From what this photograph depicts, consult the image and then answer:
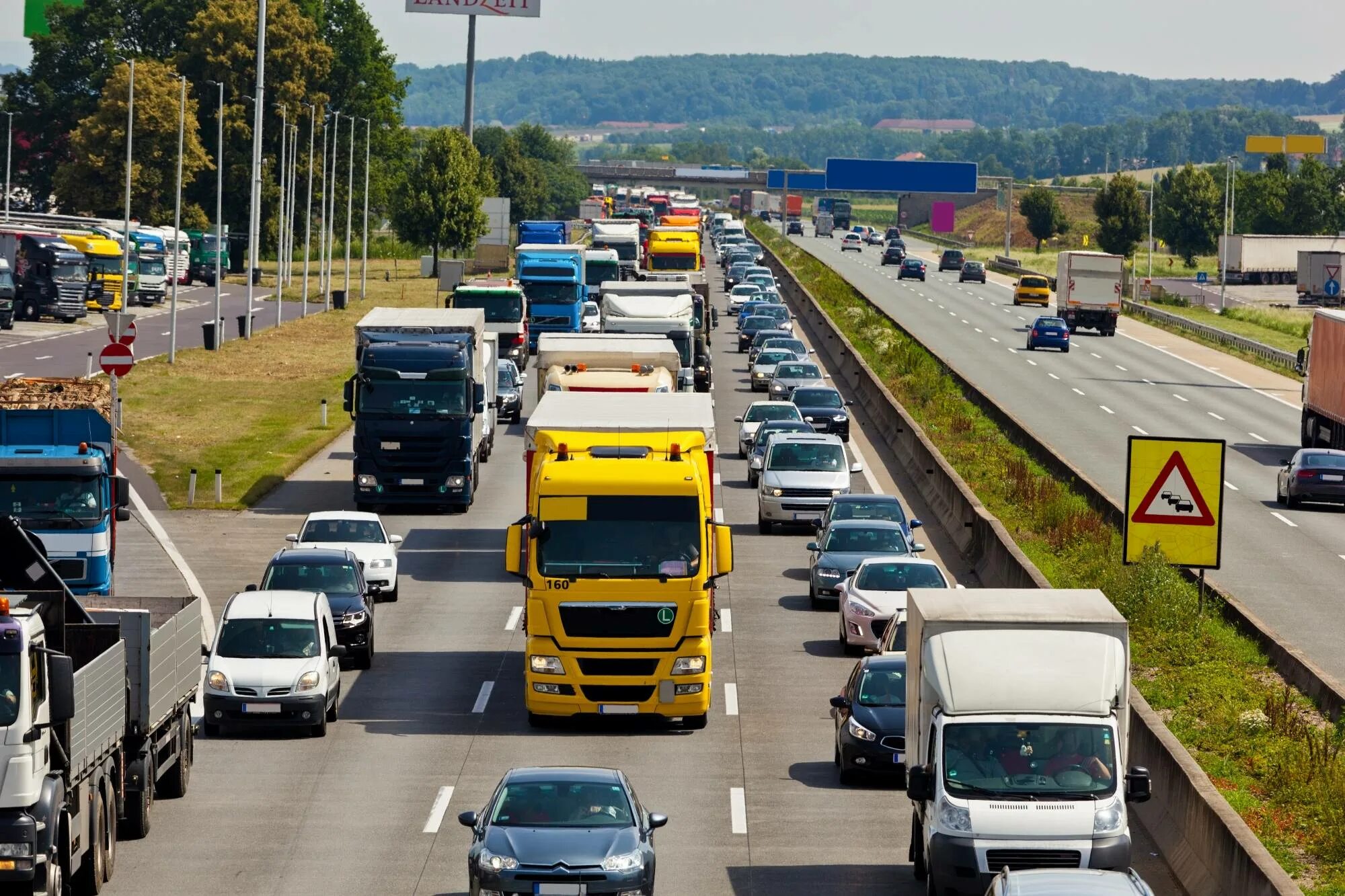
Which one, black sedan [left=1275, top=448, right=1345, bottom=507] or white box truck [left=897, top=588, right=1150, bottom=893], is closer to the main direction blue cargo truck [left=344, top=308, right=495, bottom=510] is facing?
the white box truck

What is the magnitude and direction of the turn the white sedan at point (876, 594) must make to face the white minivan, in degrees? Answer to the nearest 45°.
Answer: approximately 45° to its right

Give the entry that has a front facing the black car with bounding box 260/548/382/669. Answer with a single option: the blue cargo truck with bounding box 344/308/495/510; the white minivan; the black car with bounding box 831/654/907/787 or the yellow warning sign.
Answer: the blue cargo truck

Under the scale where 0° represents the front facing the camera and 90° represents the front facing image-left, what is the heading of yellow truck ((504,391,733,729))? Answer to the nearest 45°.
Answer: approximately 0°

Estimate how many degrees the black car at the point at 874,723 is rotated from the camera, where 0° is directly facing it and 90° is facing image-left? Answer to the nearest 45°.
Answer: approximately 0°

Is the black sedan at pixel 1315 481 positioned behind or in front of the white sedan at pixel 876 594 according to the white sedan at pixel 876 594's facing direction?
behind

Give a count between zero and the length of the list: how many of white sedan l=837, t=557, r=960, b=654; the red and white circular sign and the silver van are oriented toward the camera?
3

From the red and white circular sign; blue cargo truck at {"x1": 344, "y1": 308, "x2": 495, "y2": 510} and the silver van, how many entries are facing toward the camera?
3

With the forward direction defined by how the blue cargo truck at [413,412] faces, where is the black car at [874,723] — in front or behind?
in front
